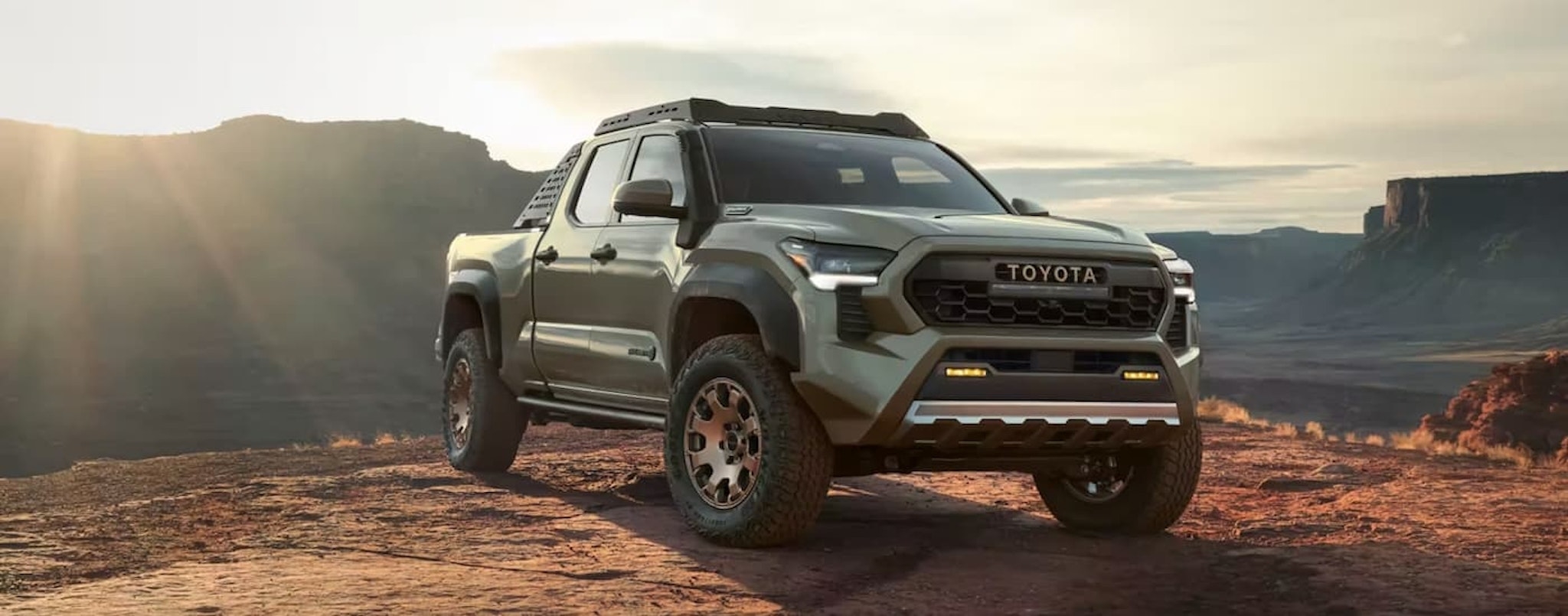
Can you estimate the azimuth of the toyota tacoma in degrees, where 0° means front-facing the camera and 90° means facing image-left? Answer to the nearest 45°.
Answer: approximately 315°

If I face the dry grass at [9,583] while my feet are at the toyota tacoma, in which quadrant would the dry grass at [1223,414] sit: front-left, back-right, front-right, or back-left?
back-right

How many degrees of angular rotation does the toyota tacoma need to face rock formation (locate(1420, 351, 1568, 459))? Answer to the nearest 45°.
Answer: approximately 90° to its left

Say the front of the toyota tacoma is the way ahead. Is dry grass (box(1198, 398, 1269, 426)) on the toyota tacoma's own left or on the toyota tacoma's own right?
on the toyota tacoma's own left
